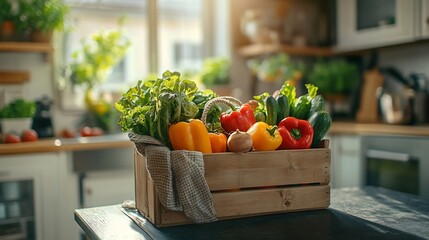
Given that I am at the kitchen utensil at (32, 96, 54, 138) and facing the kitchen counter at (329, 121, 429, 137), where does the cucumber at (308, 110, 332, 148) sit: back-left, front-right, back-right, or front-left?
front-right

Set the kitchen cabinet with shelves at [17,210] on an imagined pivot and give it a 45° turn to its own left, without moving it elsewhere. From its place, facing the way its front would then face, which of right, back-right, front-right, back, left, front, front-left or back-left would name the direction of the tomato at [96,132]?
left

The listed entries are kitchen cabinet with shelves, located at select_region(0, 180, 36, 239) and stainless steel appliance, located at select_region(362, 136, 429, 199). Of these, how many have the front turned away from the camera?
0

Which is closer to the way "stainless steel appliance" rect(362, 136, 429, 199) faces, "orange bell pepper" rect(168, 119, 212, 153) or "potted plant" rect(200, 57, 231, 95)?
the orange bell pepper

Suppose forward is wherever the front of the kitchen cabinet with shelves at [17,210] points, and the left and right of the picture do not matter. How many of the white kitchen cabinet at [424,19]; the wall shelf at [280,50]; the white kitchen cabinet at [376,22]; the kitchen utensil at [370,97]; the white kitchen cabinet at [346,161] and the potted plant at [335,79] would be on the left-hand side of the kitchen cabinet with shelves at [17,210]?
6

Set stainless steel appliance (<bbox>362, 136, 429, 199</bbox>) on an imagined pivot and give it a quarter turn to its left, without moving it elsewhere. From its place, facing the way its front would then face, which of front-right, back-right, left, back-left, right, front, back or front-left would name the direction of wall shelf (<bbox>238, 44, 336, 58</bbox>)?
back

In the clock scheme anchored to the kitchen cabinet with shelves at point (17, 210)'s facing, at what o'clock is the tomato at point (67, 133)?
The tomato is roughly at 7 o'clock from the kitchen cabinet with shelves.

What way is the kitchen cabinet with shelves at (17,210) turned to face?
toward the camera

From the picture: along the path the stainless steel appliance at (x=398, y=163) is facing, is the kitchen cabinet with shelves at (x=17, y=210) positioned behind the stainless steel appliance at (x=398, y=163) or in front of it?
in front

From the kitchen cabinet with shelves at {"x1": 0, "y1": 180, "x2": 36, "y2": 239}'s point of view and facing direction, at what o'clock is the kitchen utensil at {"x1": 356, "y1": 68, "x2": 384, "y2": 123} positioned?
The kitchen utensil is roughly at 9 o'clock from the kitchen cabinet with shelves.

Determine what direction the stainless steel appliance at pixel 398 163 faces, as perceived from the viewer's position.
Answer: facing the viewer and to the left of the viewer

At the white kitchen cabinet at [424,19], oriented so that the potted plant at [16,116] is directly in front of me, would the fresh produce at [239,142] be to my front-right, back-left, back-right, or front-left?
front-left
